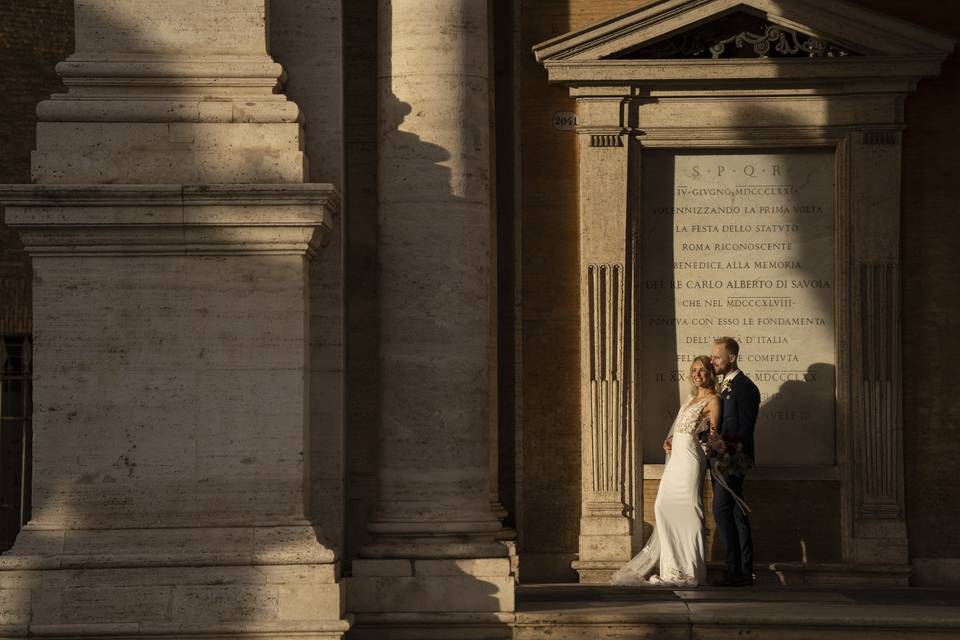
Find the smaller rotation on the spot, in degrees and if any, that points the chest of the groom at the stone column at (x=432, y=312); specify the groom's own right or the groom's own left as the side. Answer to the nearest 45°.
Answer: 0° — they already face it

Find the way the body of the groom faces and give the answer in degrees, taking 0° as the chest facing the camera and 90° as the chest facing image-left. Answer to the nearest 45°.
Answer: approximately 45°
